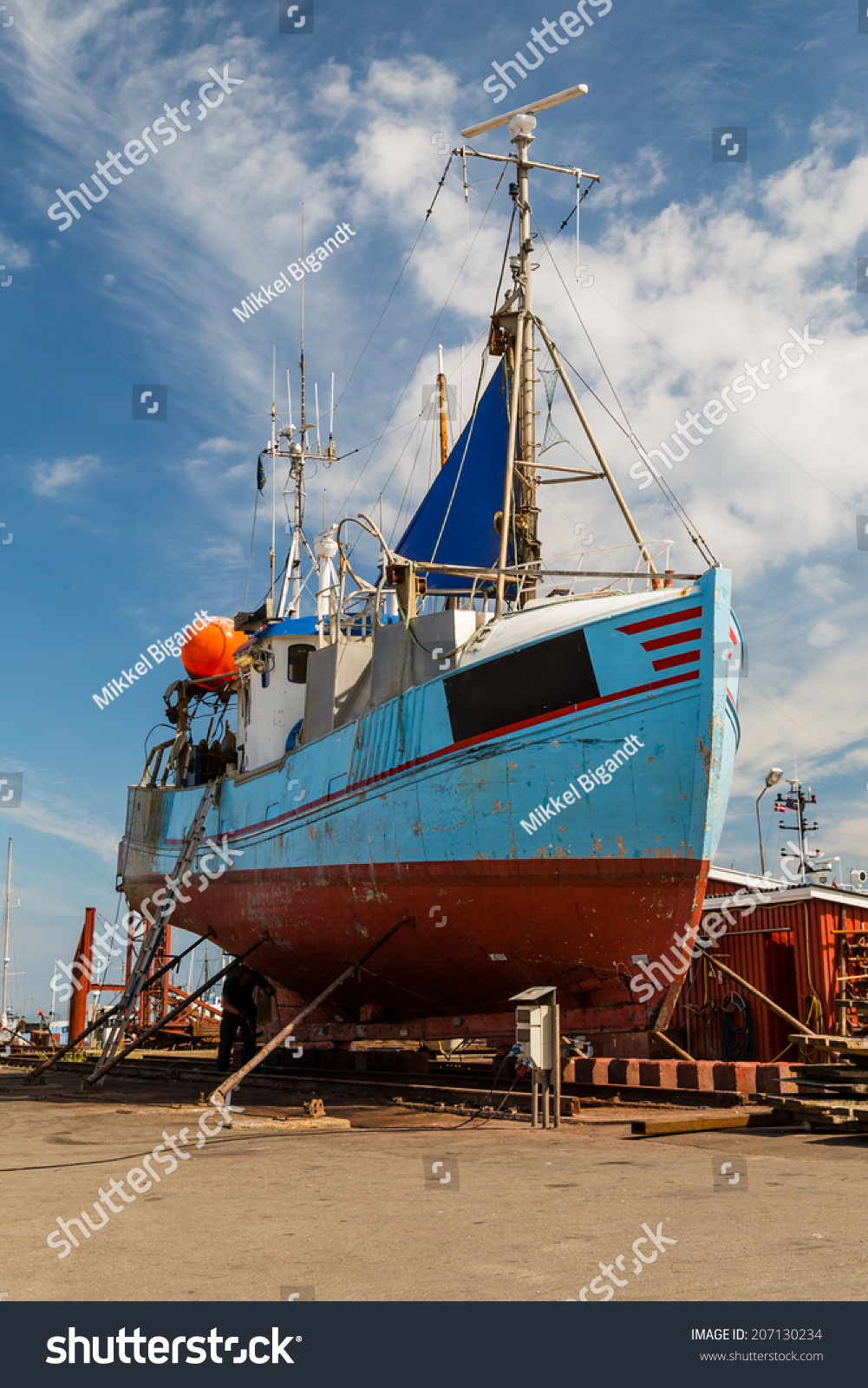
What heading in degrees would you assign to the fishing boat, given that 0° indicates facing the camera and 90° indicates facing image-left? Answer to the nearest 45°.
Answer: approximately 315°

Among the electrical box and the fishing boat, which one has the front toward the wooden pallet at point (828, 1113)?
the fishing boat

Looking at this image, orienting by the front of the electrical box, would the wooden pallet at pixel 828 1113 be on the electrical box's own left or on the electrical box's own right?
on the electrical box's own left

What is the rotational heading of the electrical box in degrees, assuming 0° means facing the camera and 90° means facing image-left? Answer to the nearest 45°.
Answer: approximately 45°

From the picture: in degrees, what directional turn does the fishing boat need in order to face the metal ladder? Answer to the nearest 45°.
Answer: approximately 180°

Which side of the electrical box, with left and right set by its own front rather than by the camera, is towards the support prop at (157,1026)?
right

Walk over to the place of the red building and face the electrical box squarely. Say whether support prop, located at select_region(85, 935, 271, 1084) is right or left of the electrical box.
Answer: right

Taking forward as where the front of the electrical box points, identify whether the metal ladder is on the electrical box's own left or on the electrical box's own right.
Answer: on the electrical box's own right

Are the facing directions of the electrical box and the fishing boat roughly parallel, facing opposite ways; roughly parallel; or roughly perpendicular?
roughly perpendicular
